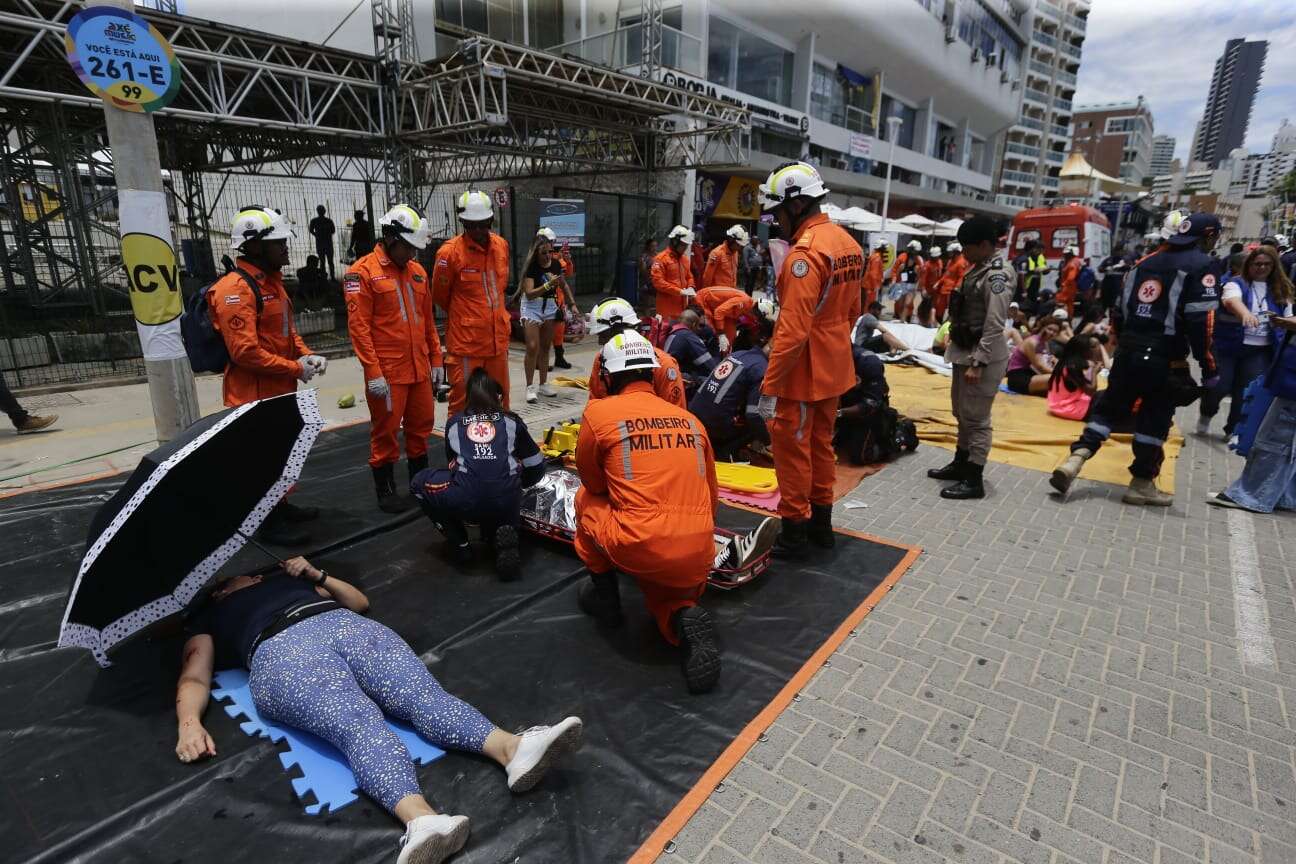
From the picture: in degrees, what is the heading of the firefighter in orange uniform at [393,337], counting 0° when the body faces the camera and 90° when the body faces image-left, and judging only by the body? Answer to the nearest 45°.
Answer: approximately 315°

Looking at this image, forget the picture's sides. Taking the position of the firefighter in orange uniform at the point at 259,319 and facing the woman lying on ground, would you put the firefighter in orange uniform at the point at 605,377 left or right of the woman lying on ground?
left

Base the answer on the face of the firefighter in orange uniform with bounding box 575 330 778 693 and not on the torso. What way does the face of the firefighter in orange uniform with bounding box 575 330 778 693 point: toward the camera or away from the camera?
away from the camera

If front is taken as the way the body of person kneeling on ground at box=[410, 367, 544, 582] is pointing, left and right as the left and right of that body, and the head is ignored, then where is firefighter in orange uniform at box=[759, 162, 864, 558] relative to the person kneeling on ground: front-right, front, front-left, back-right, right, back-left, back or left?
right

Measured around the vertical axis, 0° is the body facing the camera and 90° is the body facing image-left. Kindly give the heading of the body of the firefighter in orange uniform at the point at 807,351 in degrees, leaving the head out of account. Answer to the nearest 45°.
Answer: approximately 135°

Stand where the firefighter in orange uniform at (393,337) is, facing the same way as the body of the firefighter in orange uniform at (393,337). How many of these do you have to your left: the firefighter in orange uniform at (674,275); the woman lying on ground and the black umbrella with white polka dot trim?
1

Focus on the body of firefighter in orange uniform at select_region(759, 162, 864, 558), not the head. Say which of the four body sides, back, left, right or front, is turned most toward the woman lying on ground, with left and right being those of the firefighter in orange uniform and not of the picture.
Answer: left

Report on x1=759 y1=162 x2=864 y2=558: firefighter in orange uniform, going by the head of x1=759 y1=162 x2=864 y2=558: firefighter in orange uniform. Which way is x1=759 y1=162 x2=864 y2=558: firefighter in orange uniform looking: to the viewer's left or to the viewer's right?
to the viewer's left
